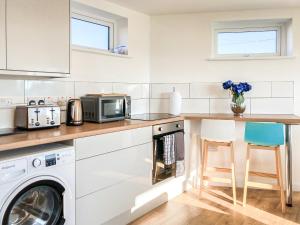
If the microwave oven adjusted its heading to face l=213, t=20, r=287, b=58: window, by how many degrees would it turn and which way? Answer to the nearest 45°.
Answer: approximately 90° to its left

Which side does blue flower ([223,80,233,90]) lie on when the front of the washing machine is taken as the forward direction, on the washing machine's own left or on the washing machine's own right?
on the washing machine's own left

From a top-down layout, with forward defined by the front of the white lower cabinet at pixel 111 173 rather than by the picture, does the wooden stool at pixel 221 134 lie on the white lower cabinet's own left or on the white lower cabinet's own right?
on the white lower cabinet's own left

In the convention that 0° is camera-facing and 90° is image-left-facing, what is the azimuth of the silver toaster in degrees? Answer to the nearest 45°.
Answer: approximately 315°

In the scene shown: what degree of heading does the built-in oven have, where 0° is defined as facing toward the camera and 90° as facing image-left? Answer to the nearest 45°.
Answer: approximately 315°
